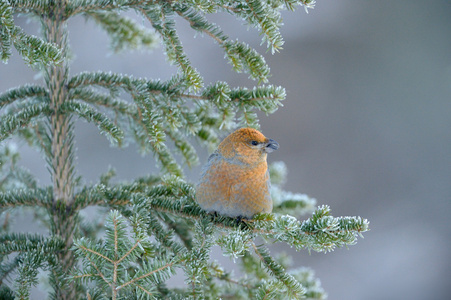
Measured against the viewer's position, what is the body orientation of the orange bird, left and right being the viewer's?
facing the viewer and to the right of the viewer
